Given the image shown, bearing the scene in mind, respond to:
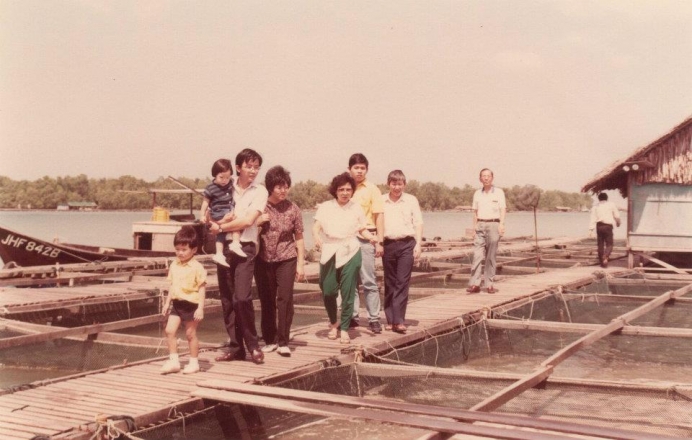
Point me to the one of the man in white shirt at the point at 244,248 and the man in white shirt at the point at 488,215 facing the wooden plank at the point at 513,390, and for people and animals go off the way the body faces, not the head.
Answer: the man in white shirt at the point at 488,215

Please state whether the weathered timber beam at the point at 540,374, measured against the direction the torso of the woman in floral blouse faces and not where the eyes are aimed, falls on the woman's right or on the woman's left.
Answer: on the woman's left

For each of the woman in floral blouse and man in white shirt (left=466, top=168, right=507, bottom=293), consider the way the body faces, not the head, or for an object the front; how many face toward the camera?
2

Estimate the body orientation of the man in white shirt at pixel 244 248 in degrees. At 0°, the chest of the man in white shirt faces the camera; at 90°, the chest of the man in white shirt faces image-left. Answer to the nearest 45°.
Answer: approximately 45°

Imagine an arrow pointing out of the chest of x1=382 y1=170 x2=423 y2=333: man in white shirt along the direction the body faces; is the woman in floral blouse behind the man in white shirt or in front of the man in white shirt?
in front

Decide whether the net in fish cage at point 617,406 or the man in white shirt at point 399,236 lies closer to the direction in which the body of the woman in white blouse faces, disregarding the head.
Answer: the net in fish cage

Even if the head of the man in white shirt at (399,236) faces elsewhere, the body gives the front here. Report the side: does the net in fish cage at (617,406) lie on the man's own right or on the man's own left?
on the man's own left

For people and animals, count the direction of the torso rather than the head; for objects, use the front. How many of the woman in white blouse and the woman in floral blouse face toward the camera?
2

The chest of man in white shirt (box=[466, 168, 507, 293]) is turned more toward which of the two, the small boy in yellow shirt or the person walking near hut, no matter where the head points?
the small boy in yellow shirt

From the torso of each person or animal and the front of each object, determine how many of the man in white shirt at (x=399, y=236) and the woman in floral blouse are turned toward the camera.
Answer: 2

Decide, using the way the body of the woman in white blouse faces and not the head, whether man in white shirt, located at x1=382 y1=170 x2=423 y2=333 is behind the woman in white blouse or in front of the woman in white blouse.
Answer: behind

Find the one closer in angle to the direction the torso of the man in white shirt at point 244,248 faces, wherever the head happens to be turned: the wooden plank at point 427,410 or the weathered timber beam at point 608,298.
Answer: the wooden plank

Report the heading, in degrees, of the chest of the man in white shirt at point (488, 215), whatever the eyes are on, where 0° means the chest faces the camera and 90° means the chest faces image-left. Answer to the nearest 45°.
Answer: approximately 0°
